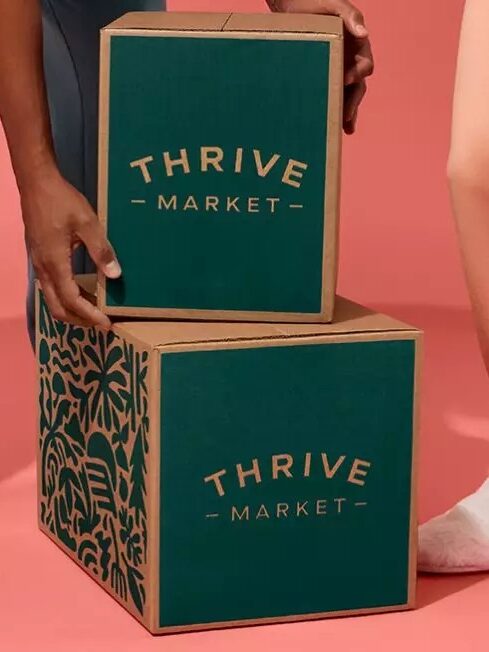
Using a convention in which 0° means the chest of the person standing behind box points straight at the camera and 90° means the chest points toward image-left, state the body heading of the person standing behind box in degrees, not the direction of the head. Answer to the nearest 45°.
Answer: approximately 0°
